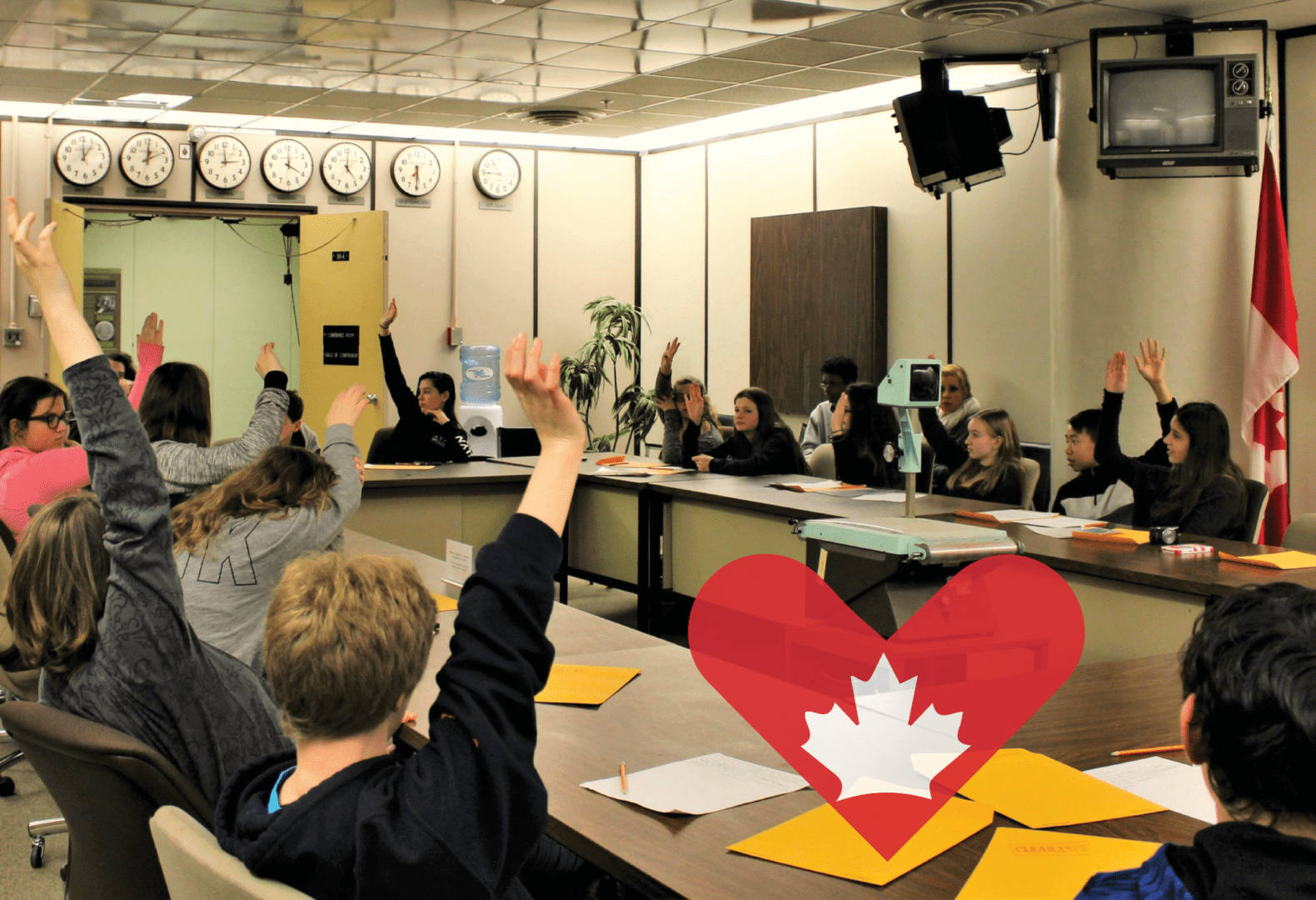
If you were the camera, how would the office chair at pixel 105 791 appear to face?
facing away from the viewer and to the right of the viewer

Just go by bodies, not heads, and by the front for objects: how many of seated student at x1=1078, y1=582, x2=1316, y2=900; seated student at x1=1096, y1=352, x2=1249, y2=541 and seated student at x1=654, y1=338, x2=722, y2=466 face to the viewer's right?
0

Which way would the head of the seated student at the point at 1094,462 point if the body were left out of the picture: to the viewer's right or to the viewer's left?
to the viewer's left

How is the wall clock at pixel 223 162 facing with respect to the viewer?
toward the camera

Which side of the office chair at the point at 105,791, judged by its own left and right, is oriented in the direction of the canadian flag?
front

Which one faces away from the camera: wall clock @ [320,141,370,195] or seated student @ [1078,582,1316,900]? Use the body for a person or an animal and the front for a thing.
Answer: the seated student

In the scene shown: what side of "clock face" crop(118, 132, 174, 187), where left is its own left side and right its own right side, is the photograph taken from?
front

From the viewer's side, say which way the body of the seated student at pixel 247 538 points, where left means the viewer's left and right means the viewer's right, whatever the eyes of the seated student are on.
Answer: facing away from the viewer and to the right of the viewer

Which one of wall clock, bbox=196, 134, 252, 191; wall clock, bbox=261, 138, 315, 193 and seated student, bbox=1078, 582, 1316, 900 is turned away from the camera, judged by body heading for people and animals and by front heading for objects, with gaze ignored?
the seated student

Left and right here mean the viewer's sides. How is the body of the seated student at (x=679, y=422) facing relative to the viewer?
facing the viewer and to the left of the viewer

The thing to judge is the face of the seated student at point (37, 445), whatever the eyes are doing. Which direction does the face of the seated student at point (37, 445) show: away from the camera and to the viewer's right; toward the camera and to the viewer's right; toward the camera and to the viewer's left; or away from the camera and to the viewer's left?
toward the camera and to the viewer's right

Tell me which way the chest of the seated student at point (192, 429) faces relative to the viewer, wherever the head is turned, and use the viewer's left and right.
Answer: facing away from the viewer and to the right of the viewer

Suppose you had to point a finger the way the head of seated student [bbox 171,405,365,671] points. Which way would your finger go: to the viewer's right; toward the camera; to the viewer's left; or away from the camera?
away from the camera

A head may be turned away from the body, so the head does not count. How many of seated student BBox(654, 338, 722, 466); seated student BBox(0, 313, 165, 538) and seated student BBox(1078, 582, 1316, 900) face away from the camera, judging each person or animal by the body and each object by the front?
1

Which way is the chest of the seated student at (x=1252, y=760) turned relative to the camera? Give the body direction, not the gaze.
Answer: away from the camera

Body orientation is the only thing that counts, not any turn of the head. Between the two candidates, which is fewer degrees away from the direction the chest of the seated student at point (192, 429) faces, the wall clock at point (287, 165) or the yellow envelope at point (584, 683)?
the wall clock

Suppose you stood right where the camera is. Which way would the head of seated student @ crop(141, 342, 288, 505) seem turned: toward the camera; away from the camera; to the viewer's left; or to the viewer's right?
away from the camera
